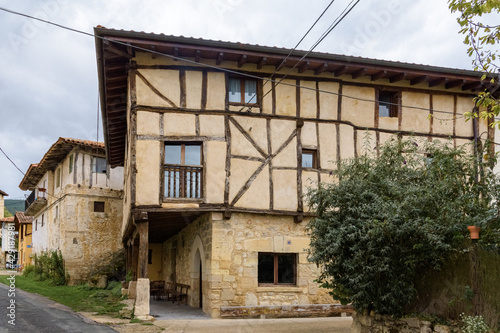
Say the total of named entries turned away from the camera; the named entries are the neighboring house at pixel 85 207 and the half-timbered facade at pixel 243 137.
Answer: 0

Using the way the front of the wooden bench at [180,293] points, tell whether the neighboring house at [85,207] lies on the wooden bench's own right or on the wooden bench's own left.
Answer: on the wooden bench's own right

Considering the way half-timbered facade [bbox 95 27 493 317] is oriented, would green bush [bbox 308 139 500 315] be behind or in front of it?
in front

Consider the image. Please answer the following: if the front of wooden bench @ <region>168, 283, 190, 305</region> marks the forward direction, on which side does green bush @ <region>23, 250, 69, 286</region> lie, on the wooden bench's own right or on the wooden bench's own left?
on the wooden bench's own right

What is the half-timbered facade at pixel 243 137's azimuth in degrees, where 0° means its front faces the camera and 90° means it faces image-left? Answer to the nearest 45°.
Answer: approximately 0°

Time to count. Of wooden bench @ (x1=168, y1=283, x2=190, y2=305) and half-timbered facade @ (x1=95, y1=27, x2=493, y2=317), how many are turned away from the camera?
0
